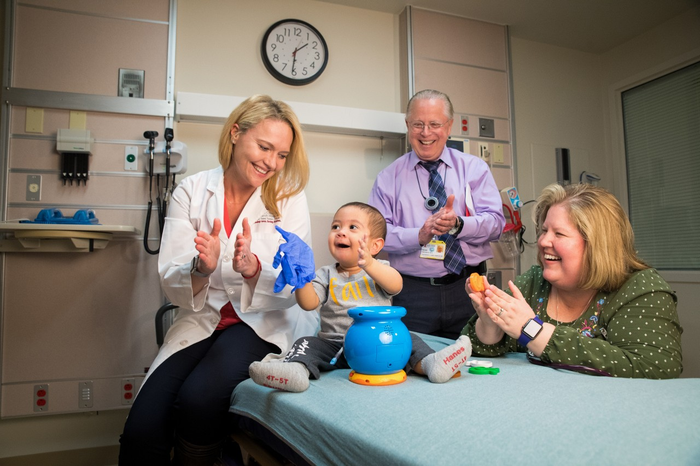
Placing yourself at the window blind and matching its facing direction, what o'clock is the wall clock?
The wall clock is roughly at 12 o'clock from the window blind.

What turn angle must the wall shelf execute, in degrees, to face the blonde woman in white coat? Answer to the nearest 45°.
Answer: approximately 45° to its left

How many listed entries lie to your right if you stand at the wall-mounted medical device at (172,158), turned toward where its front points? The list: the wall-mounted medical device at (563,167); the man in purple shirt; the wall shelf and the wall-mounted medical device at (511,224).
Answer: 1

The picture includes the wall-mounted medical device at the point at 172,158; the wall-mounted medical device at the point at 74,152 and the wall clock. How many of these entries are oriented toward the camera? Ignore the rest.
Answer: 3

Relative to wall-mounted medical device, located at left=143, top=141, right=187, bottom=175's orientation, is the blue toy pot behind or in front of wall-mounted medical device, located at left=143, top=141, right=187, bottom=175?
in front

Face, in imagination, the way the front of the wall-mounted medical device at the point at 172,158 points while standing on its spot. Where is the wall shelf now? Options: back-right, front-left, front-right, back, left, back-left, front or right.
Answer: right

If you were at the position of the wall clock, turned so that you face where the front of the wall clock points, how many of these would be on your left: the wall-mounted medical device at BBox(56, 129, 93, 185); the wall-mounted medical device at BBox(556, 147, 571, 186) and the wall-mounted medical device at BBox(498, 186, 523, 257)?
2

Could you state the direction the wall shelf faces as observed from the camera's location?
facing the viewer

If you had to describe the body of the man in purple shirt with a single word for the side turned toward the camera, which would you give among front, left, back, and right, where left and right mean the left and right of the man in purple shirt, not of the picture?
front

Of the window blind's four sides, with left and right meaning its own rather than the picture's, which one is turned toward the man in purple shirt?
front

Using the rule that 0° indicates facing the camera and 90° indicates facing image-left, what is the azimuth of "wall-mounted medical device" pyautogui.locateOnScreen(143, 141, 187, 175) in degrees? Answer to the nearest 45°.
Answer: approximately 0°

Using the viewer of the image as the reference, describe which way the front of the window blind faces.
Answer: facing the viewer and to the left of the viewer

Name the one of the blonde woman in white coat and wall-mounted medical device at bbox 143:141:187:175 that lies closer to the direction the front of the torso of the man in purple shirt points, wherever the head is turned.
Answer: the blonde woman in white coat
